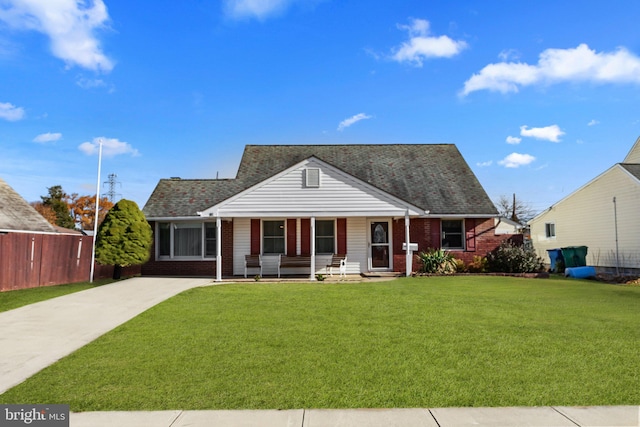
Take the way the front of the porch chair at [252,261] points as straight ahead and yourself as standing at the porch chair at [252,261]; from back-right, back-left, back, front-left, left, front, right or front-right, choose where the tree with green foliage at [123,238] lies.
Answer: right

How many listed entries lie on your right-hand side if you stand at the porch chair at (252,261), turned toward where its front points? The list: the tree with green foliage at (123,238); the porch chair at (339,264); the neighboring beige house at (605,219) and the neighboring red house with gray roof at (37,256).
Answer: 2

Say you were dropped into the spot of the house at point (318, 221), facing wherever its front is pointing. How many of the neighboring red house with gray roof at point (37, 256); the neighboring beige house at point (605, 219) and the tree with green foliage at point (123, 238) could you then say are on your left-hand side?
1

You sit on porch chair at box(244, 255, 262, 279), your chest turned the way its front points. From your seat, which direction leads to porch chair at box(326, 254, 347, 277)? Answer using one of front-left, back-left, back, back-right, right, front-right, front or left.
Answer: left

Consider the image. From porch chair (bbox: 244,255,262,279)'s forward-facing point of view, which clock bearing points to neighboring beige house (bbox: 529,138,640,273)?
The neighboring beige house is roughly at 9 o'clock from the porch chair.

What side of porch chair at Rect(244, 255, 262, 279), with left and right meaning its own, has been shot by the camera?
front

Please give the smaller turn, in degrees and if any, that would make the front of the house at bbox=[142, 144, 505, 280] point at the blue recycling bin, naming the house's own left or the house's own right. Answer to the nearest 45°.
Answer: approximately 90° to the house's own left

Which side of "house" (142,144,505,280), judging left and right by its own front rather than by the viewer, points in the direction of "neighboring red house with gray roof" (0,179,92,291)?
right

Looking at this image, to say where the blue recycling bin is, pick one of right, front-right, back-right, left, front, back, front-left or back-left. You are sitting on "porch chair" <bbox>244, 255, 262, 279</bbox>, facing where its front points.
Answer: left

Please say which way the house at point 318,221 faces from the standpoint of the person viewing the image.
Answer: facing the viewer
